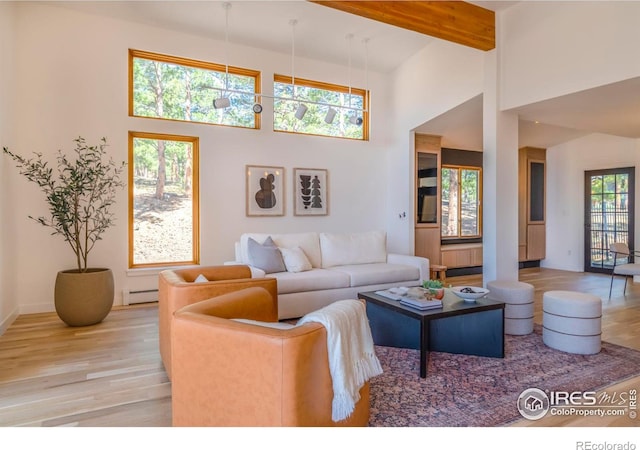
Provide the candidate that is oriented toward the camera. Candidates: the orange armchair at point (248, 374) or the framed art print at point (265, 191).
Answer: the framed art print

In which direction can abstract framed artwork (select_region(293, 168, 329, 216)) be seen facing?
toward the camera

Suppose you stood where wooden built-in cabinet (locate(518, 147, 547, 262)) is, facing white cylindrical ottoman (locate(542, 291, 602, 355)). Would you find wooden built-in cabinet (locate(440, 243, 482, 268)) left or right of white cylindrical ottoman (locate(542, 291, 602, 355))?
right

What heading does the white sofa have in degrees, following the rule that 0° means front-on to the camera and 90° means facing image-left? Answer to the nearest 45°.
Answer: approximately 315°

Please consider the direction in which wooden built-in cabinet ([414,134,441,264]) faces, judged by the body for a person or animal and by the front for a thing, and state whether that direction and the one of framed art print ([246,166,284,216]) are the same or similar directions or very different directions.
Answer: same or similar directions

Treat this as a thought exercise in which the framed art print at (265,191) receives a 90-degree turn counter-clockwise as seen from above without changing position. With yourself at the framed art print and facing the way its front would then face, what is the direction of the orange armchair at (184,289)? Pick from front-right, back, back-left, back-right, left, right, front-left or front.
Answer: right

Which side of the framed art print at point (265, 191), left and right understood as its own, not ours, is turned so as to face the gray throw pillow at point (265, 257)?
front

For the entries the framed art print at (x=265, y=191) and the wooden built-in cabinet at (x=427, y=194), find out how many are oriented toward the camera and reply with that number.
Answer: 2

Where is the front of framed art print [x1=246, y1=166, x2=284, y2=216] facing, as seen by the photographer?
facing the viewer

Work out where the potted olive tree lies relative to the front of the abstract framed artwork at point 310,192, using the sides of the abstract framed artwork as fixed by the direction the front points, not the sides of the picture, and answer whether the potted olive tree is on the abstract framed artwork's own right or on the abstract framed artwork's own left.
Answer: on the abstract framed artwork's own right

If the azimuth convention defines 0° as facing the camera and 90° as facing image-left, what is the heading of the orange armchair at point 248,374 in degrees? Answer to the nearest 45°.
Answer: approximately 225°

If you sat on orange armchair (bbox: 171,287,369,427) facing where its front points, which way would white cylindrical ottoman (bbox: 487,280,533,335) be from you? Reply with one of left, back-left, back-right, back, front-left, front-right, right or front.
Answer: front

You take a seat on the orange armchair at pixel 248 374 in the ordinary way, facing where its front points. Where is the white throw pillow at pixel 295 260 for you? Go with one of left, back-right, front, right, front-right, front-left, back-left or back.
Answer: front-left

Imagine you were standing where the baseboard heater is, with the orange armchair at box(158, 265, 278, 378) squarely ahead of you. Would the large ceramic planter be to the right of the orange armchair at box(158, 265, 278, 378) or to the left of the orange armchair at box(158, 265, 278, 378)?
right

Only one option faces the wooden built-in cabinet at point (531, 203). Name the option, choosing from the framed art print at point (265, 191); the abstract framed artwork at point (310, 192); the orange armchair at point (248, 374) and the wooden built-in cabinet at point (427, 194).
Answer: the orange armchair

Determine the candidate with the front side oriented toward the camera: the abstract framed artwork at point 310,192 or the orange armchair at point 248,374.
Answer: the abstract framed artwork

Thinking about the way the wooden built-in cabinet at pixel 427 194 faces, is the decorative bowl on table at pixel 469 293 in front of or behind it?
in front

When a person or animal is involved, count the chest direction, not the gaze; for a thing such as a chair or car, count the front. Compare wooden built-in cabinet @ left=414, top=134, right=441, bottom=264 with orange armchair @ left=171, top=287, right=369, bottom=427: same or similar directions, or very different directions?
very different directions
